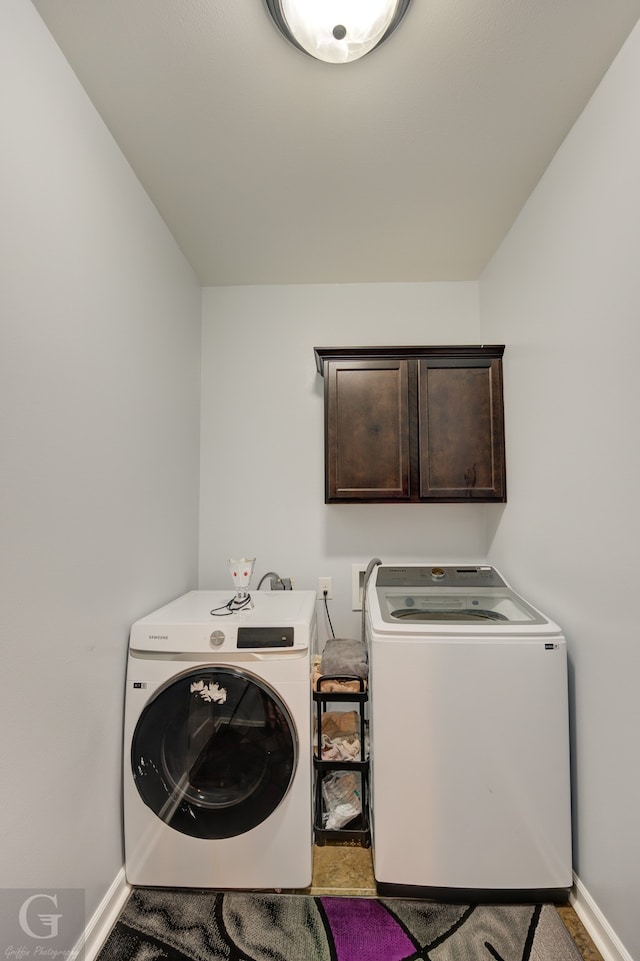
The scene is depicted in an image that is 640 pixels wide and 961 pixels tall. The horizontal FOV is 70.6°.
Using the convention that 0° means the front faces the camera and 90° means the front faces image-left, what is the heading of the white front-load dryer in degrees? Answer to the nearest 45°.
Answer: approximately 0°

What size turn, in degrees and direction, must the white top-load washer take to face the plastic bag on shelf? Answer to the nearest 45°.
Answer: approximately 135° to its right

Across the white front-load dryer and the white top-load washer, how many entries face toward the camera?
2

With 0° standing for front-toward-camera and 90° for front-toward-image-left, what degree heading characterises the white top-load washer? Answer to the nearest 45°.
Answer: approximately 0°
